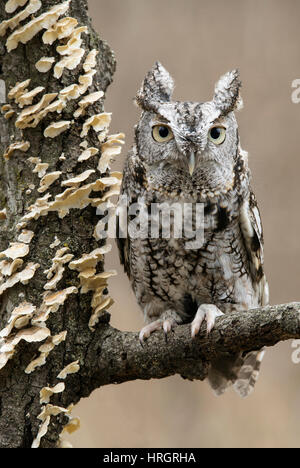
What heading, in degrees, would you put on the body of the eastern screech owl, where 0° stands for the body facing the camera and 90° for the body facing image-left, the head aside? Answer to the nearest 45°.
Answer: approximately 0°
